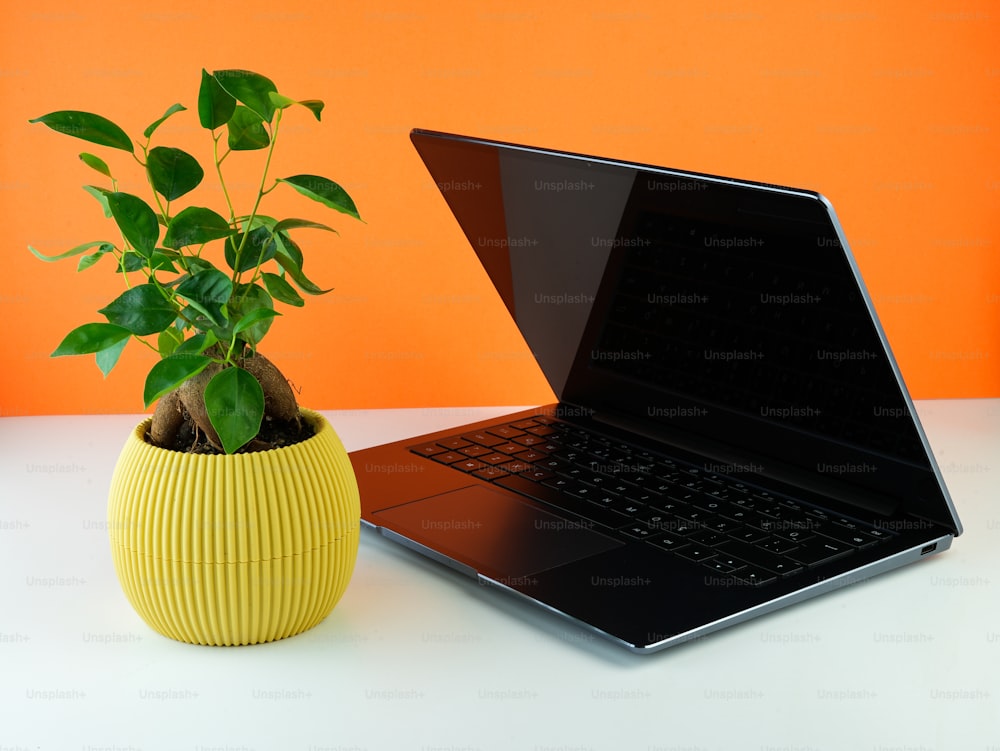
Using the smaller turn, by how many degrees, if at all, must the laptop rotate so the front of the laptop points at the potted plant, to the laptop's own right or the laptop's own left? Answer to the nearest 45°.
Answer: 0° — it already faces it

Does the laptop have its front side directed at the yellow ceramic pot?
yes

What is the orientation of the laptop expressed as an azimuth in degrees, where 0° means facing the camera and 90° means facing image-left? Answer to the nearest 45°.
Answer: approximately 45°
